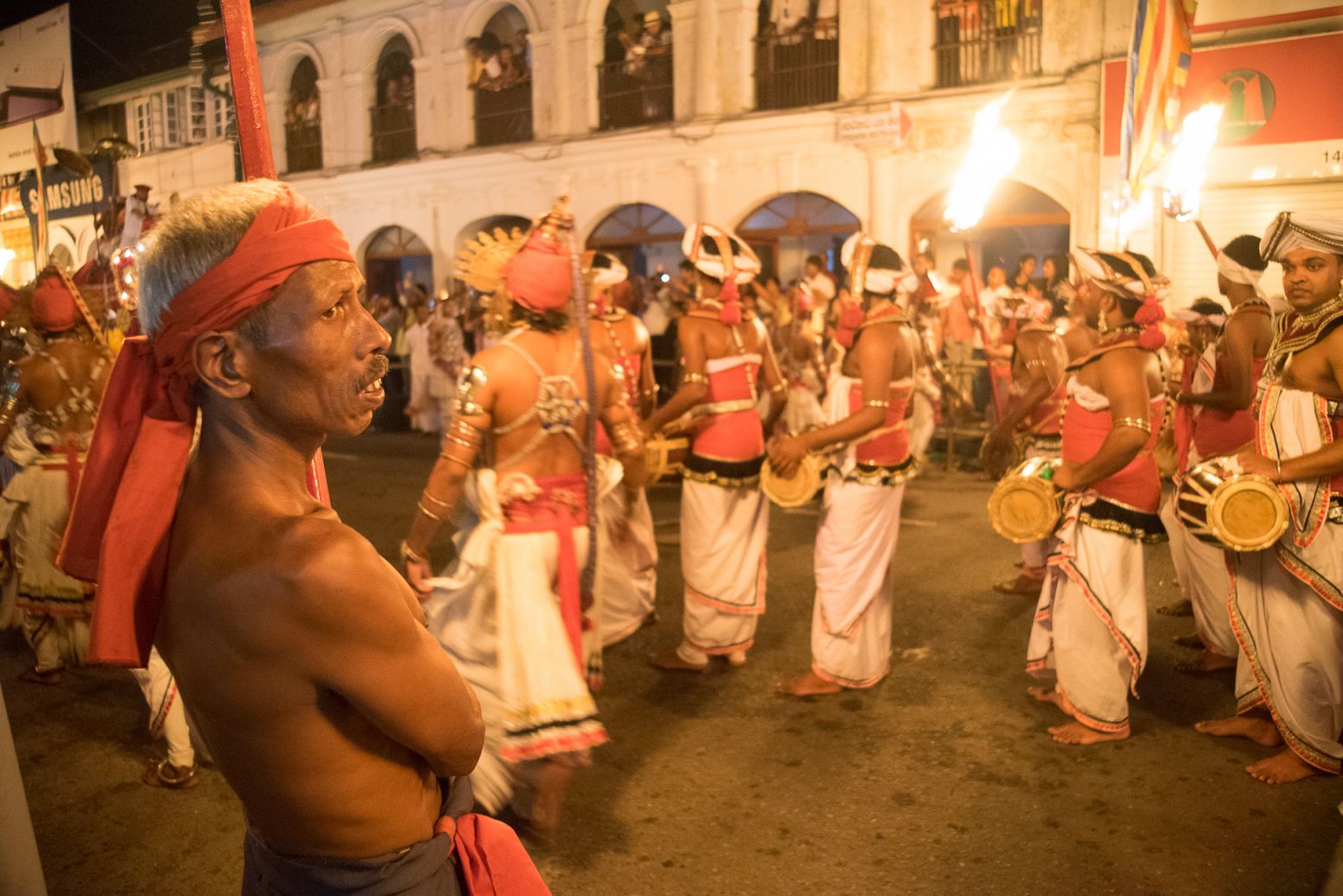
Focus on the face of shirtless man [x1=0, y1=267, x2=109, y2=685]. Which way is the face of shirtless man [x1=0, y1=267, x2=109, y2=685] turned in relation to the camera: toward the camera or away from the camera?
away from the camera

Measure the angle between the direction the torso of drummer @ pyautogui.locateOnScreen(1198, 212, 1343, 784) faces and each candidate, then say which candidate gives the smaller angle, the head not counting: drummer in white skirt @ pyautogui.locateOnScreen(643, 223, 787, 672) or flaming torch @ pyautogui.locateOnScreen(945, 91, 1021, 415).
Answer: the drummer in white skirt

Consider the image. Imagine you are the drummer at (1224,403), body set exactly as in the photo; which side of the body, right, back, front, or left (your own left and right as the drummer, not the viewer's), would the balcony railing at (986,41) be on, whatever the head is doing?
right

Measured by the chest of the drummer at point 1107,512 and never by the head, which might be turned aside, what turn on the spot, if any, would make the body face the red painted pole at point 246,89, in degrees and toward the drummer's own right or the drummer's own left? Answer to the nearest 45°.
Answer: approximately 90° to the drummer's own left

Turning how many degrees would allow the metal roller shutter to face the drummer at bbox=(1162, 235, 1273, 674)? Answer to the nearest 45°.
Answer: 0° — it already faces them

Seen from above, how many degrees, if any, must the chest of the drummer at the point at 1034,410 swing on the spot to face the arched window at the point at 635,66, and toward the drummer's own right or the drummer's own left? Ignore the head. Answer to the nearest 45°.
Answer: approximately 45° to the drummer's own right

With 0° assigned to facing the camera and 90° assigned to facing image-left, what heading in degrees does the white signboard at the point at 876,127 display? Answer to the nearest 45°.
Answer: approximately 45°

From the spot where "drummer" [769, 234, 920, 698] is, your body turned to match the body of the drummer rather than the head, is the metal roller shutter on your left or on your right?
on your right

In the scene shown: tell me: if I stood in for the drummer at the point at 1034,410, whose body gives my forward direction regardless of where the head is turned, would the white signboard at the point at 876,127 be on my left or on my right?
on my right

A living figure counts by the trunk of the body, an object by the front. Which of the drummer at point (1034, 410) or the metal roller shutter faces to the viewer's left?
the drummer

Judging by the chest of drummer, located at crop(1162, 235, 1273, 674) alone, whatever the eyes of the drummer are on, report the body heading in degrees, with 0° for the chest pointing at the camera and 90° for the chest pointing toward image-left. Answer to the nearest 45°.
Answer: approximately 90°

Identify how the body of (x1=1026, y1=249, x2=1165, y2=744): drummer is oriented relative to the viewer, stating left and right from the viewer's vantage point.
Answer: facing to the left of the viewer

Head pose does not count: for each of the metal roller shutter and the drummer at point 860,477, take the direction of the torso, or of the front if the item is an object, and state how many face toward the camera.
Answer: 1

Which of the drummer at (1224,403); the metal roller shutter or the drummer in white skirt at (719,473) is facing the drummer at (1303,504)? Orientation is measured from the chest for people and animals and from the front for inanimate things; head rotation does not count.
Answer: the metal roller shutter
